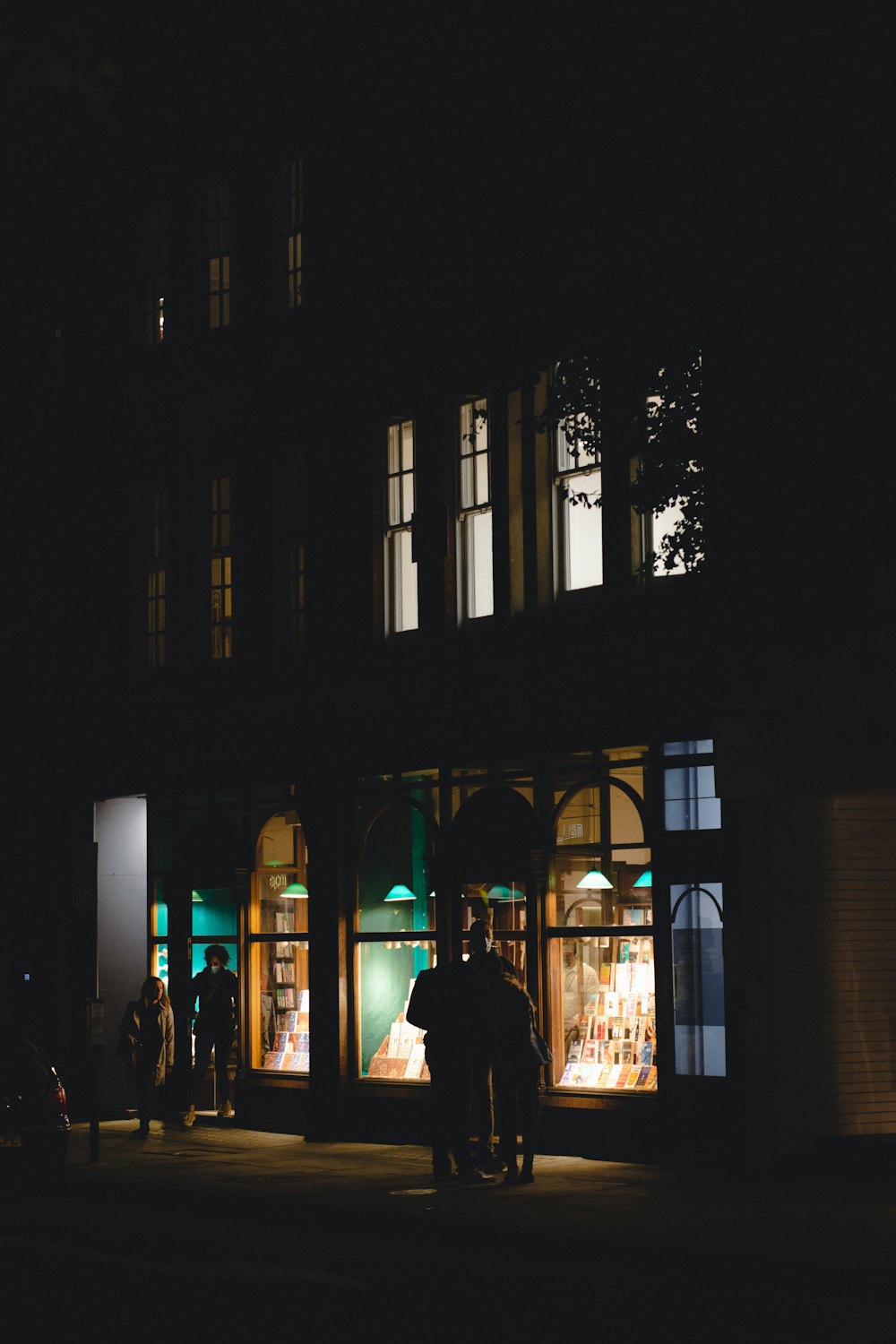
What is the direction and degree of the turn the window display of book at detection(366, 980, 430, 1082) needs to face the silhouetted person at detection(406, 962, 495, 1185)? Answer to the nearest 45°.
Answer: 0° — it already faces them

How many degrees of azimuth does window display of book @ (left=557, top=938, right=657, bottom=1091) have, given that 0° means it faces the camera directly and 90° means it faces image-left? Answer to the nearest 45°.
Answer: approximately 0°

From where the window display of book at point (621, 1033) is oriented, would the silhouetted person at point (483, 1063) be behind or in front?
in front

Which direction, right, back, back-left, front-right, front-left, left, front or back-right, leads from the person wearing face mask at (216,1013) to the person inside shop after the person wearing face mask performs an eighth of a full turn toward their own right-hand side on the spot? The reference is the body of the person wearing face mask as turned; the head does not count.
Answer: left

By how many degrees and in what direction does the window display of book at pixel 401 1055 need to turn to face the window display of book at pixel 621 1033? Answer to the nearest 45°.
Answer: approximately 45° to its left

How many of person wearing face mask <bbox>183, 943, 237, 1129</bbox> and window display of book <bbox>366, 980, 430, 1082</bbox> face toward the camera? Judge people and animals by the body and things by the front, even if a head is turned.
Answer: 2

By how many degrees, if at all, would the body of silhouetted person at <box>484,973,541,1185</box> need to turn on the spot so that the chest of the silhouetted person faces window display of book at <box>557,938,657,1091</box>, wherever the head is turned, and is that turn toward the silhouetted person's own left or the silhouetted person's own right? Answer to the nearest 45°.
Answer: approximately 90° to the silhouetted person's own right

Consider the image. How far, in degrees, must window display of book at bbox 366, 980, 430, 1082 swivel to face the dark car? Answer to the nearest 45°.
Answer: approximately 45° to its right

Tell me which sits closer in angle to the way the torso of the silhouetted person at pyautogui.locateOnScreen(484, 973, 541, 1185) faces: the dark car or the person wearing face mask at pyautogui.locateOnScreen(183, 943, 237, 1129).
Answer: the person wearing face mask

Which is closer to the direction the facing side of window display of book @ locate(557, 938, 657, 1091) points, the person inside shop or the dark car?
the dark car

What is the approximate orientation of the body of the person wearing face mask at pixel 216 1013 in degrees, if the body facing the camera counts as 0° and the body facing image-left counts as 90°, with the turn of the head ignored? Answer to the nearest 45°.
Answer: approximately 0°
